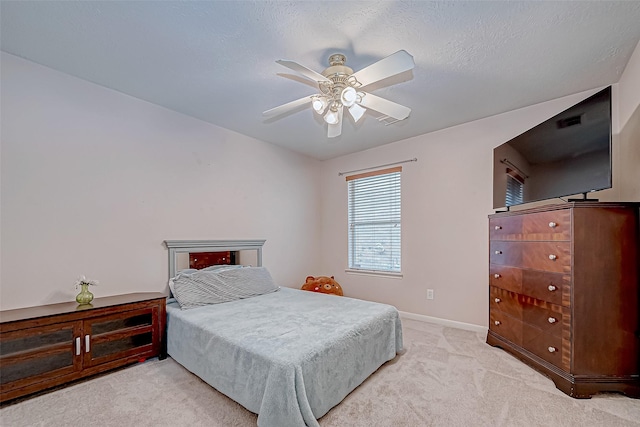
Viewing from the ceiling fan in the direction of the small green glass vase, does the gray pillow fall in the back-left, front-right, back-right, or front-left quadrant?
front-right

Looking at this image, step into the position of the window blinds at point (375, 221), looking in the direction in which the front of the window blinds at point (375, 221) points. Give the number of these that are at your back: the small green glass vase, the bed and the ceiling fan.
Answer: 0

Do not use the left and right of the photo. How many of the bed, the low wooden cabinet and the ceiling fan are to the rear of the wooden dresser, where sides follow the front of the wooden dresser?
0

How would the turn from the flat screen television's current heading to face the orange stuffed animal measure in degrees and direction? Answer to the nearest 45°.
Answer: approximately 45° to its right

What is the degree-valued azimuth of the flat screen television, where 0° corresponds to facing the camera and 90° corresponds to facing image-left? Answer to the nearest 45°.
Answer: approximately 45°

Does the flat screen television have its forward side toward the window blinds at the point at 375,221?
no

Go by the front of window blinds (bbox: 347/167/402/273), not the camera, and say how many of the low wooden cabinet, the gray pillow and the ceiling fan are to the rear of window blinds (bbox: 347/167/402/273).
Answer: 0

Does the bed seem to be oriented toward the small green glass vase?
no

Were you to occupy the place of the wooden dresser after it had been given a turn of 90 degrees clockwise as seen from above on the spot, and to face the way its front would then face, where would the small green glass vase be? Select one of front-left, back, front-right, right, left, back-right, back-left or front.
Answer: left

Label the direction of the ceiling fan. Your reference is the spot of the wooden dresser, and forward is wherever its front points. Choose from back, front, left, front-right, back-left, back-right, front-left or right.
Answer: front

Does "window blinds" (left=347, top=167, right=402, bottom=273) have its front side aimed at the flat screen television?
no

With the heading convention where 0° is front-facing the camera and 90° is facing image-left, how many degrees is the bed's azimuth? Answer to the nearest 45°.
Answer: approximately 315°

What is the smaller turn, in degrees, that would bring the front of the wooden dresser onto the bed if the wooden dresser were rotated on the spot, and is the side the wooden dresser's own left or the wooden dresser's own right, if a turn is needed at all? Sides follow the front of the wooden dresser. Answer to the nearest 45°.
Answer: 0° — it already faces it

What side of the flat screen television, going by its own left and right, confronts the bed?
front

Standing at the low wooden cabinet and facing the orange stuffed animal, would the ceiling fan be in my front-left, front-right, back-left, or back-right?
front-right

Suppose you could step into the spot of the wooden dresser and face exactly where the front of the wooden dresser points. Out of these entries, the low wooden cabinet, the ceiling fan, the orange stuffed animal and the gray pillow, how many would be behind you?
0

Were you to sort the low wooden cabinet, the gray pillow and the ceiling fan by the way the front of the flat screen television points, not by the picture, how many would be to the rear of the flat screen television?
0

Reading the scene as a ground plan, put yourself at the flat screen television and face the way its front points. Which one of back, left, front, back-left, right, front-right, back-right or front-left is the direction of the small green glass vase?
front

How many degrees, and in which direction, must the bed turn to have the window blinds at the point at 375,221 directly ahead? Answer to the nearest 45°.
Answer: approximately 90° to its left
